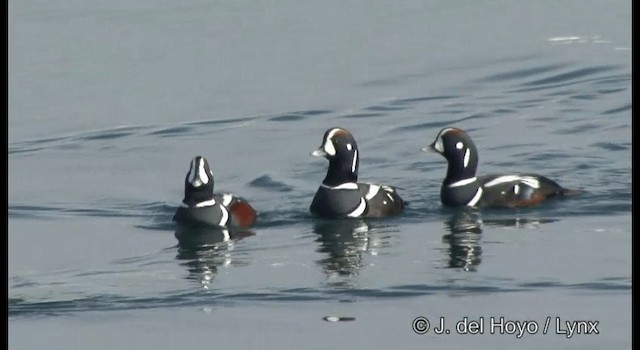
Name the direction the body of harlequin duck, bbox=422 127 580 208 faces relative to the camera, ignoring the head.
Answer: to the viewer's left

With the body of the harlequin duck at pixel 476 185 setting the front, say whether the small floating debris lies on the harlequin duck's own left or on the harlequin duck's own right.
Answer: on the harlequin duck's own left

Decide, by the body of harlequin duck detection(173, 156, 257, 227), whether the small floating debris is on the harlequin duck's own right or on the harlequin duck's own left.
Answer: on the harlequin duck's own left
